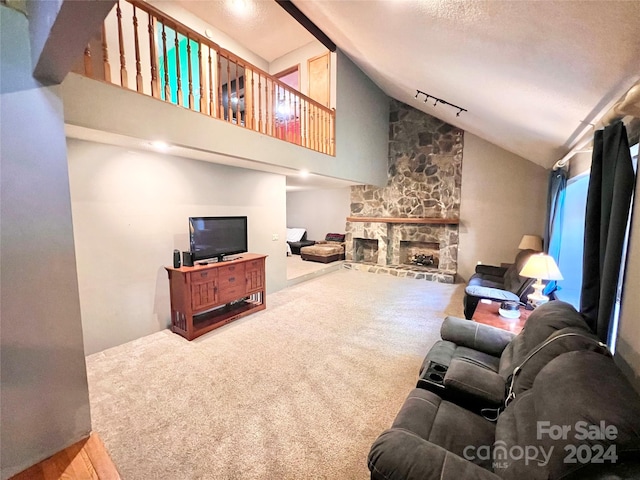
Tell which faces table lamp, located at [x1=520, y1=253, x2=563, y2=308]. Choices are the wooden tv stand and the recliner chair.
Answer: the wooden tv stand

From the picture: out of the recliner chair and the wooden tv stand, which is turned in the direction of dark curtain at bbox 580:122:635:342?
the wooden tv stand

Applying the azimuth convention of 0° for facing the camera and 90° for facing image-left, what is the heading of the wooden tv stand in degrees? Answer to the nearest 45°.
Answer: approximately 315°

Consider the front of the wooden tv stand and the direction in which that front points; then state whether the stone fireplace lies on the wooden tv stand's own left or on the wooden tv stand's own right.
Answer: on the wooden tv stand's own left

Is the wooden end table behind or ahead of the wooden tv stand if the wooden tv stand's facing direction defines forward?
ahead

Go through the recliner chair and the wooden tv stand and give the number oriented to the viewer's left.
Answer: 1

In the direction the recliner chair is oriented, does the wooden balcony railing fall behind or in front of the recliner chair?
in front

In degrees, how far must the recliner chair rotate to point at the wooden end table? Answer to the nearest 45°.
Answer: approximately 90° to its left

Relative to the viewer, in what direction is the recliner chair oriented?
to the viewer's left

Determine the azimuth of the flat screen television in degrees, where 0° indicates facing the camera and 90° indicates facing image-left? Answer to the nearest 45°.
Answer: approximately 315°

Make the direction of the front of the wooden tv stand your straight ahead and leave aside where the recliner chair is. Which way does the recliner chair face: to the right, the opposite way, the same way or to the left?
the opposite way

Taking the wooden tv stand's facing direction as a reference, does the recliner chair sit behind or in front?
in front
